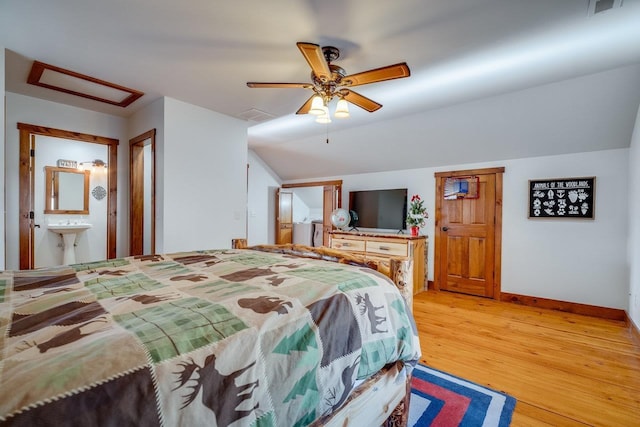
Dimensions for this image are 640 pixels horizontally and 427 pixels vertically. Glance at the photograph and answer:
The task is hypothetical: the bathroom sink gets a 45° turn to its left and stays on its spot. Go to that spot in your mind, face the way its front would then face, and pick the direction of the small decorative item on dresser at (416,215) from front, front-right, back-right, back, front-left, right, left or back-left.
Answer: front

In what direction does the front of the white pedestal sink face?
toward the camera

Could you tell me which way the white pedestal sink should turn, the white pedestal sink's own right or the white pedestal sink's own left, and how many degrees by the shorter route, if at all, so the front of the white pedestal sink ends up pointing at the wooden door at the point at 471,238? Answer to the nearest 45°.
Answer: approximately 45° to the white pedestal sink's own left

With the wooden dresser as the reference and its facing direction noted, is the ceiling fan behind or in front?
in front

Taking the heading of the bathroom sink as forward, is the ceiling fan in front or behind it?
in front

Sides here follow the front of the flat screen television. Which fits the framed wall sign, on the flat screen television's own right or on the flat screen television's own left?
on the flat screen television's own left

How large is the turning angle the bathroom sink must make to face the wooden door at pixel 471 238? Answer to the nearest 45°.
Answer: approximately 45° to its left

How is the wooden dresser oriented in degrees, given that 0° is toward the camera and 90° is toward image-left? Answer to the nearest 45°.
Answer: approximately 45°

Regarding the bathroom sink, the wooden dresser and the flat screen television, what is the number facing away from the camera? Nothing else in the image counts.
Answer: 0

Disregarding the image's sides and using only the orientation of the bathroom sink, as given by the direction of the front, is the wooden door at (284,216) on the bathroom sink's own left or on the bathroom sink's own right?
on the bathroom sink's own left

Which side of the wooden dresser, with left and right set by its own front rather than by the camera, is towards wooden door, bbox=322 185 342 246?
right

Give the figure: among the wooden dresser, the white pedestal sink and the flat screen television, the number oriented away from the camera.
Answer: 0

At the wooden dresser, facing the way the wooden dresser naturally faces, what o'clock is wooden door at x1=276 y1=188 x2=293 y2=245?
The wooden door is roughly at 3 o'clock from the wooden dresser.
